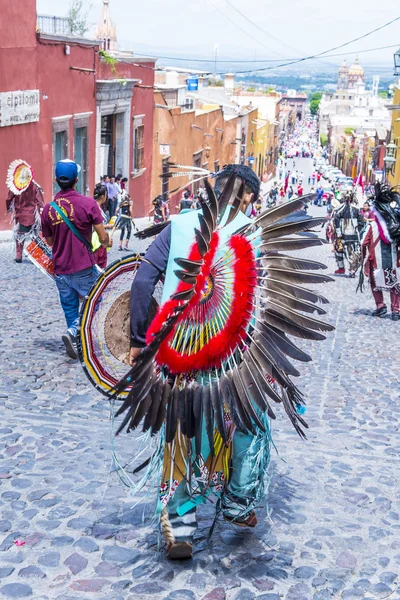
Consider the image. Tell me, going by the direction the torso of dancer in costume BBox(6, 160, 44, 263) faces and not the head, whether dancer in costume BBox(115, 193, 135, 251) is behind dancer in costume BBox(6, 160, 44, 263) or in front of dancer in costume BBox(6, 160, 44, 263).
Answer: in front

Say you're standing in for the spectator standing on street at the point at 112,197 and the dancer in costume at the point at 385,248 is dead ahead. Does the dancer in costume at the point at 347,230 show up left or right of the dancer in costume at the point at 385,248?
left

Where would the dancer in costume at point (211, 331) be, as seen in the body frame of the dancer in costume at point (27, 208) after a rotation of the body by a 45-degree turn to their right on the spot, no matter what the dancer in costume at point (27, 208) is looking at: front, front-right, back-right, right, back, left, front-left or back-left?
back-right

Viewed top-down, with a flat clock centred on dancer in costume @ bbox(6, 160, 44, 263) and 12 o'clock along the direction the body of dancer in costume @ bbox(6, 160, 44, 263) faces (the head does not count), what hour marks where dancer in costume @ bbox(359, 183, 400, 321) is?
dancer in costume @ bbox(359, 183, 400, 321) is roughly at 4 o'clock from dancer in costume @ bbox(6, 160, 44, 263).

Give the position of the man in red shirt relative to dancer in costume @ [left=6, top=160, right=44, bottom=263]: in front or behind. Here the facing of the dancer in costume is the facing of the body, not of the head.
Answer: behind

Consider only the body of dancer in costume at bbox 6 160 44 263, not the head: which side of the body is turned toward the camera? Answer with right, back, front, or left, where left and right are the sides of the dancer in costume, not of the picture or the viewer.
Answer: back

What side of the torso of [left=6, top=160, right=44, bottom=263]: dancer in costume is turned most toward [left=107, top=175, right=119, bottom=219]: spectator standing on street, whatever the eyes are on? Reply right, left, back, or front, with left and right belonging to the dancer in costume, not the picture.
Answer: front

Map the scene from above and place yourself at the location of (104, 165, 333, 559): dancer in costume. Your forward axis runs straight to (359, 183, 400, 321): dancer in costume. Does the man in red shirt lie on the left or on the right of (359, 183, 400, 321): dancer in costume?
left

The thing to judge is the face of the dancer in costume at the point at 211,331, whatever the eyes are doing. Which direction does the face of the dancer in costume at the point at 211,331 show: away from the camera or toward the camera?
away from the camera

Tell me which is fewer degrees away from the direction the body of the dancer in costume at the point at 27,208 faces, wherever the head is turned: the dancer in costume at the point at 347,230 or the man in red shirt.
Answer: the dancer in costume

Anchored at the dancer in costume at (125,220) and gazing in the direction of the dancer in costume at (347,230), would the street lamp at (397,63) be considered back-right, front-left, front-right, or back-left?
front-left
